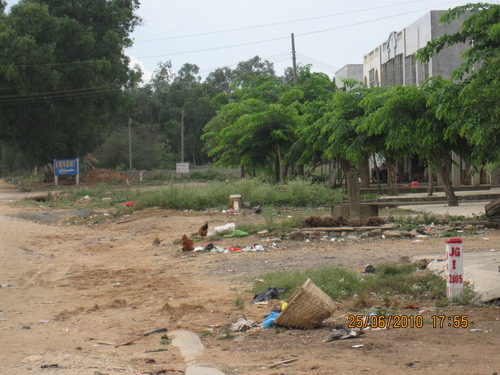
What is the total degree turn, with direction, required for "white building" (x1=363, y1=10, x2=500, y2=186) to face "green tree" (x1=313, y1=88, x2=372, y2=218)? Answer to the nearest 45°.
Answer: approximately 45° to its left

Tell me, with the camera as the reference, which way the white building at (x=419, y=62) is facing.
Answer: facing the viewer and to the left of the viewer

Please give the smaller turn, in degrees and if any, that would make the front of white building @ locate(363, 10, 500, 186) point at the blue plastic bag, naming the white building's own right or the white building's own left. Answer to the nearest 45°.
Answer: approximately 45° to the white building's own left

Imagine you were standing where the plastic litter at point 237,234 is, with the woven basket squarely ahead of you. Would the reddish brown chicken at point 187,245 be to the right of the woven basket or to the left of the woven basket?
right

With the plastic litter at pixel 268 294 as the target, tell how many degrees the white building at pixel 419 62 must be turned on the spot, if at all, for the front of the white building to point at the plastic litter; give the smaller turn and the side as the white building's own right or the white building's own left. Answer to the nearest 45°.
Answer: approximately 45° to the white building's own left

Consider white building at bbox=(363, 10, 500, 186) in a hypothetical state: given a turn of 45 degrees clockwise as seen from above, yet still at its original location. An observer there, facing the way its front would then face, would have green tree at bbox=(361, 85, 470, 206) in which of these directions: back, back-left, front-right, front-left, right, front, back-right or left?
left

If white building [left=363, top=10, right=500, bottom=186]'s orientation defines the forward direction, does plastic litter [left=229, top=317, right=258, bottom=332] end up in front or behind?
in front

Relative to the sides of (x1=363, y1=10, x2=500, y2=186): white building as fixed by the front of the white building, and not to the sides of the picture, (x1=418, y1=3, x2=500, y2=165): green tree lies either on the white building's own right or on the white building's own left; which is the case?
on the white building's own left

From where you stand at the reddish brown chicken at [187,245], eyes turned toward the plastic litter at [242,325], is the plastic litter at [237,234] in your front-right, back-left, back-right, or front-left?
back-left

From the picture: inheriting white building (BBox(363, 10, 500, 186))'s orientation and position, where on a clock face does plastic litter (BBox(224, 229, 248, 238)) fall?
The plastic litter is roughly at 11 o'clock from the white building.

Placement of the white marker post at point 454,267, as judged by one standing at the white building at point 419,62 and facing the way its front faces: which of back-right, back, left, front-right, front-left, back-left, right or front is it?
front-left

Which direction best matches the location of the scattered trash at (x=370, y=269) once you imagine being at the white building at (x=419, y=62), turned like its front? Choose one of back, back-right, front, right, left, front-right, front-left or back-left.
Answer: front-left

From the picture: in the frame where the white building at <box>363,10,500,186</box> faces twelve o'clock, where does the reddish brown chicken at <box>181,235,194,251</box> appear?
The reddish brown chicken is roughly at 11 o'clock from the white building.

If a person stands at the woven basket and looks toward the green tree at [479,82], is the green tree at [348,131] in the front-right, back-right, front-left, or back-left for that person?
front-left
